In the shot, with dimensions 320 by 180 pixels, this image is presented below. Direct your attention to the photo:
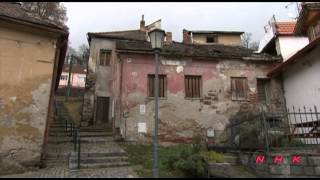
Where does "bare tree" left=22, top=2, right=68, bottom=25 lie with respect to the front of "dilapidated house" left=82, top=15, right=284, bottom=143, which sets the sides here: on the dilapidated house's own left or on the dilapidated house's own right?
on the dilapidated house's own right

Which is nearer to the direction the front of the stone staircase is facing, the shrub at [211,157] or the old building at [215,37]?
the shrub

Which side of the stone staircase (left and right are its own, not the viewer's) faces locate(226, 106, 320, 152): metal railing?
left

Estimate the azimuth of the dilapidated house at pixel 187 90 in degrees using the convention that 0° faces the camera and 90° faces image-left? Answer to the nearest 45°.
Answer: approximately 0°

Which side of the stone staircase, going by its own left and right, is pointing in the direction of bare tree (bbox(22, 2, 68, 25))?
back

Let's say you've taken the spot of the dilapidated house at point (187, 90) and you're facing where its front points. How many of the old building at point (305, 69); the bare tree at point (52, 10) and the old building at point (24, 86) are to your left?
1

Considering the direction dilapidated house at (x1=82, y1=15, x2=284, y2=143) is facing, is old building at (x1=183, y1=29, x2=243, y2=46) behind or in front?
behind

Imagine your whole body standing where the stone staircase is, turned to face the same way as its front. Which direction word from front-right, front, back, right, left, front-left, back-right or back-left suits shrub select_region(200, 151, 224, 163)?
front-left

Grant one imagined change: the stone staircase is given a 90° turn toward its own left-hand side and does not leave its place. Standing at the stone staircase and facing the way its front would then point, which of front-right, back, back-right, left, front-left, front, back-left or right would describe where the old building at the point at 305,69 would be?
front

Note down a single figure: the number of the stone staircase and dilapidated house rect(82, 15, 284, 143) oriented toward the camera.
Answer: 2

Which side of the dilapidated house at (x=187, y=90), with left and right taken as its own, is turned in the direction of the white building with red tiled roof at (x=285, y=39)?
left
